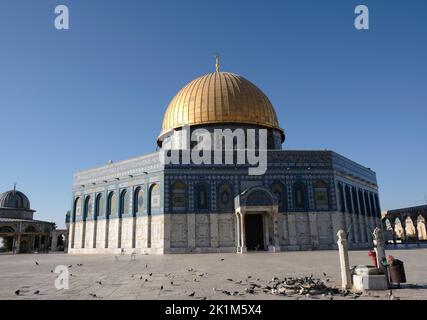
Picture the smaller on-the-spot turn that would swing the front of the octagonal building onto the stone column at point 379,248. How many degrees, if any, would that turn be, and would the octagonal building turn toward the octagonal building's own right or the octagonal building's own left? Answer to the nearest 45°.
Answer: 0° — it already faces it

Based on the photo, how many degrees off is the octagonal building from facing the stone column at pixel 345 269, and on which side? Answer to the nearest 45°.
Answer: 0° — it already faces it

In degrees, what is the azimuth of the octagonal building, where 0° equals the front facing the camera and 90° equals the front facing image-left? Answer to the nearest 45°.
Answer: approximately 0°
